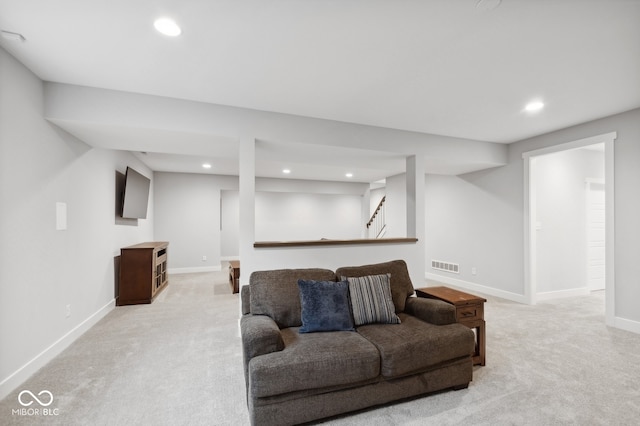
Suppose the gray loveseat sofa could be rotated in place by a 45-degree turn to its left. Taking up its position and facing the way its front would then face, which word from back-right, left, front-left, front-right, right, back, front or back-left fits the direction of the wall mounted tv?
back-left

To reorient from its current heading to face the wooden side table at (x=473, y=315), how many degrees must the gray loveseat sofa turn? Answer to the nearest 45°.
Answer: approximately 90° to its left

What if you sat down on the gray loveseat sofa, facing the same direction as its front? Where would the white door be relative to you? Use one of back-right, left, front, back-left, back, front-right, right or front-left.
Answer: left

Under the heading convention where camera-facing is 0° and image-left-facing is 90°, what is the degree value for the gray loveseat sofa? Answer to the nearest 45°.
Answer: approximately 315°

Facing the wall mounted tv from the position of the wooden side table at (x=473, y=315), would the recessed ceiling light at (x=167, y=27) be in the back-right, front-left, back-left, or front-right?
front-left

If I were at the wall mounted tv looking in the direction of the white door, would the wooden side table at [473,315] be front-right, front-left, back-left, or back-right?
front-right
